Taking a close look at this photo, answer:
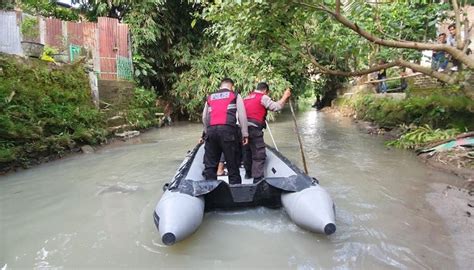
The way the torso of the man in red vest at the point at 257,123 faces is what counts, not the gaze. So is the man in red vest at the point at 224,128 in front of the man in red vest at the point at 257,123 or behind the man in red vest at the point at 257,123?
behind

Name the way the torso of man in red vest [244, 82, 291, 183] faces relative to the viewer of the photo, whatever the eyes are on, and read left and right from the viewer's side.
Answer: facing away from the viewer and to the right of the viewer

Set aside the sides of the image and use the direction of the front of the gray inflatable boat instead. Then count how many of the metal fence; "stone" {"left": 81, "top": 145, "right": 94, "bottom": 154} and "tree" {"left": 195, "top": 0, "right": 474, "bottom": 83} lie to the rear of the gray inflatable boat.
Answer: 0

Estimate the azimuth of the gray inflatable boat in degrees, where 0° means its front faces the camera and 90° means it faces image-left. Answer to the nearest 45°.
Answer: approximately 180°

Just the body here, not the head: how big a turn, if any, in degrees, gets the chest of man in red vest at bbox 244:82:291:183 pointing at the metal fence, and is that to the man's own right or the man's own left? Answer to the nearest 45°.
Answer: approximately 90° to the man's own left

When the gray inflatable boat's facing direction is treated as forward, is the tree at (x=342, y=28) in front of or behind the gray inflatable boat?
in front

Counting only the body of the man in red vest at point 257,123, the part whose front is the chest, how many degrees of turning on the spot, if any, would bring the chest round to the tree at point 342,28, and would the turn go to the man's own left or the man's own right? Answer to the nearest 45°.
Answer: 0° — they already face it

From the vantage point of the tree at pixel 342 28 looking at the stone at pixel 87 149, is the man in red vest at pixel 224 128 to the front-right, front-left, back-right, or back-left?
front-left

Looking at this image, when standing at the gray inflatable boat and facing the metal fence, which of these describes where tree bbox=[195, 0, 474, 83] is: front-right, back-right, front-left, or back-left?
front-right

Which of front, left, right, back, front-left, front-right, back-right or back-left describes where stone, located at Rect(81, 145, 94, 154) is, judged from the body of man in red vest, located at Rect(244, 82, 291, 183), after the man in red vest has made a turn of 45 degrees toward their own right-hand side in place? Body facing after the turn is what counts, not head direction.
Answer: back-left

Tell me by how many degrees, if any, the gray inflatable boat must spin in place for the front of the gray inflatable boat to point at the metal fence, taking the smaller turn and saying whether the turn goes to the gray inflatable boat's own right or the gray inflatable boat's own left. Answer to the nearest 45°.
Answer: approximately 45° to the gray inflatable boat's own left

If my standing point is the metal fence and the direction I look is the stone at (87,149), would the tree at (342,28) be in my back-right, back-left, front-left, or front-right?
front-left
